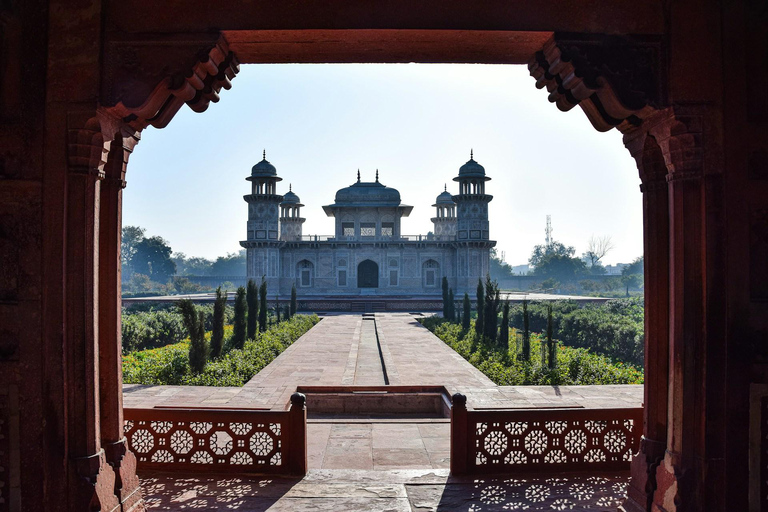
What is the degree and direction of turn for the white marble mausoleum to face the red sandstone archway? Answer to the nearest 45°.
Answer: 0° — it already faces it

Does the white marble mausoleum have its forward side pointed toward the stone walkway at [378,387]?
yes

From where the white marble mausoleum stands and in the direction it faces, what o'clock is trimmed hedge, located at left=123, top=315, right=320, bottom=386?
The trimmed hedge is roughly at 12 o'clock from the white marble mausoleum.

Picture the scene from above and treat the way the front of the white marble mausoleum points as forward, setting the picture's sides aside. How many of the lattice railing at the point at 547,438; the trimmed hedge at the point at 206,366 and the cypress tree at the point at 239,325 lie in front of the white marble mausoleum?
3

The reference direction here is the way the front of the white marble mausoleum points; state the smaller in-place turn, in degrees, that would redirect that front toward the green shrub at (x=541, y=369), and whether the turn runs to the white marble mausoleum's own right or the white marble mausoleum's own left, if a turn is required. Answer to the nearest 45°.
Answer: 0° — it already faces it

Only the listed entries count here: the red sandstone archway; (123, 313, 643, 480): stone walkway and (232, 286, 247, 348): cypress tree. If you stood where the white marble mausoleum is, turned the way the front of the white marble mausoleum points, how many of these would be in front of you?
3

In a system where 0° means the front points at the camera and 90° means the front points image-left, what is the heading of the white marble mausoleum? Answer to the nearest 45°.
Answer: approximately 0°
